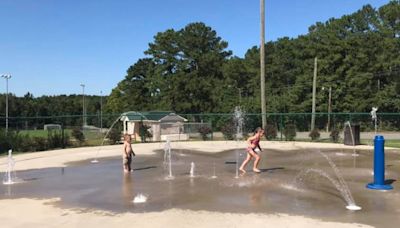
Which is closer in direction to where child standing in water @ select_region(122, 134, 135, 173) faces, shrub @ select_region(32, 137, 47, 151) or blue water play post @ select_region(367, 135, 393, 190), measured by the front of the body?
the blue water play post

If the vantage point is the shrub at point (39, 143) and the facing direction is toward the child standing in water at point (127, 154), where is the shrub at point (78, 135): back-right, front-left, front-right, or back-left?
back-left

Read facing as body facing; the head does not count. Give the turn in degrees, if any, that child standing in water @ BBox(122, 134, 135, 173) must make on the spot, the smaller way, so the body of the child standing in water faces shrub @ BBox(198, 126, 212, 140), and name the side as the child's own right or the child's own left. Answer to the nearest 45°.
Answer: approximately 90° to the child's own left

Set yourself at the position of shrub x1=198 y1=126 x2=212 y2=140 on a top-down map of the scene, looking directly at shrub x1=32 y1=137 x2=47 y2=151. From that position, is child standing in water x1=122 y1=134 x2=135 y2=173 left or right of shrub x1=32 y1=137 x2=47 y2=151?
left

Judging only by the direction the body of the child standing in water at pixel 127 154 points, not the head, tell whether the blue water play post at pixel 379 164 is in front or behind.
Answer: in front
